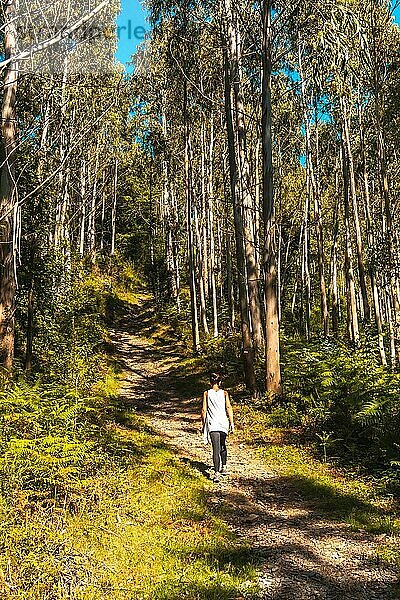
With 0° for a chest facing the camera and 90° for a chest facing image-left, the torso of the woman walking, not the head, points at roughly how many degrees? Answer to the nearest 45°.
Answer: approximately 180°
